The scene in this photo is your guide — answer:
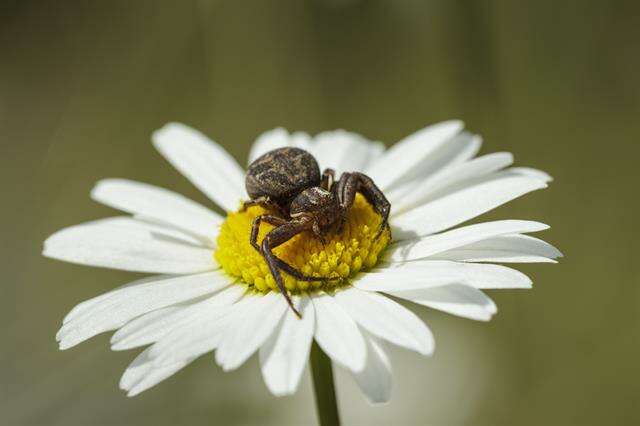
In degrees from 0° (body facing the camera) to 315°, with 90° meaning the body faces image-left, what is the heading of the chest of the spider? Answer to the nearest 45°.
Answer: approximately 315°
